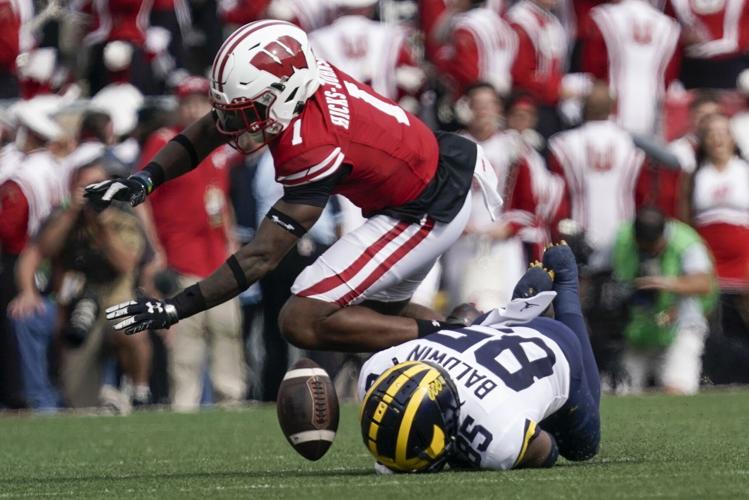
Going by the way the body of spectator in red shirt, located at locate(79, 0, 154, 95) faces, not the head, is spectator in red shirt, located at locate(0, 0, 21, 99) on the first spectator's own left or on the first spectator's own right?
on the first spectator's own right

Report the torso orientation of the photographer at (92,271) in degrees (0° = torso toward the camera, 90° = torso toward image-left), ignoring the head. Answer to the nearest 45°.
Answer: approximately 0°

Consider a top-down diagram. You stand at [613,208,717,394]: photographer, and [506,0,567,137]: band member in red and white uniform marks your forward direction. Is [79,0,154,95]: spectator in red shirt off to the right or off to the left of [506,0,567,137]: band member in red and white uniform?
left

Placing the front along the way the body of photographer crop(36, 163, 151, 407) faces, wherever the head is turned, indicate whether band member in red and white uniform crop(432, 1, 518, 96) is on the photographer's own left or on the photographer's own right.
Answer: on the photographer's own left

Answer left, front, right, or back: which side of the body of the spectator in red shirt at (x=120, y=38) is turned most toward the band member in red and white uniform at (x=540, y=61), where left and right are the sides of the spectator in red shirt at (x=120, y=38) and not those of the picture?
left

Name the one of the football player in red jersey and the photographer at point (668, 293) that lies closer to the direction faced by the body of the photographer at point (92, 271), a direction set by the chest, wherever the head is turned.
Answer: the football player in red jersey

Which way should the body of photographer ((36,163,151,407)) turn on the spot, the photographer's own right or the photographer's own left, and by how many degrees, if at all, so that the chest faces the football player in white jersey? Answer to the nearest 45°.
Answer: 0° — they already face them

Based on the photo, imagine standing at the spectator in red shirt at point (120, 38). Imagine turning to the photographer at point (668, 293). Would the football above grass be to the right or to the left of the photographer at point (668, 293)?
right
